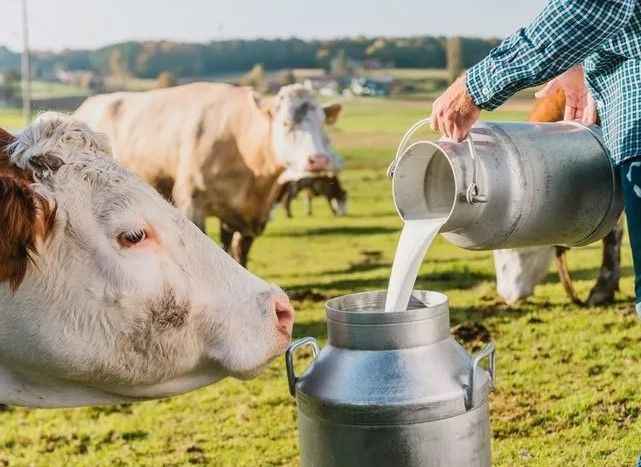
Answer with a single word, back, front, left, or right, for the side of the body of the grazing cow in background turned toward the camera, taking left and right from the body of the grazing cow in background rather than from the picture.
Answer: right

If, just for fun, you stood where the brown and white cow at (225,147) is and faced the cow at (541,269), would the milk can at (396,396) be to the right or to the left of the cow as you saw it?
right

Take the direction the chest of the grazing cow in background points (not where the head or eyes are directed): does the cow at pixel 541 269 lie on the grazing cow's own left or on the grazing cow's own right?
on the grazing cow's own right

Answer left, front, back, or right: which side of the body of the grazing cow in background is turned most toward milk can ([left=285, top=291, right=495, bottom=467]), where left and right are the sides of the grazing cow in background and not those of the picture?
right

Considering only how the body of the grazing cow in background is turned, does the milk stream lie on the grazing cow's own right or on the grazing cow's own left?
on the grazing cow's own right

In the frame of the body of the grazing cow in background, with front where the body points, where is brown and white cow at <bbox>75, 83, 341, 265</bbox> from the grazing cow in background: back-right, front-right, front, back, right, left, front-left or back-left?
right
